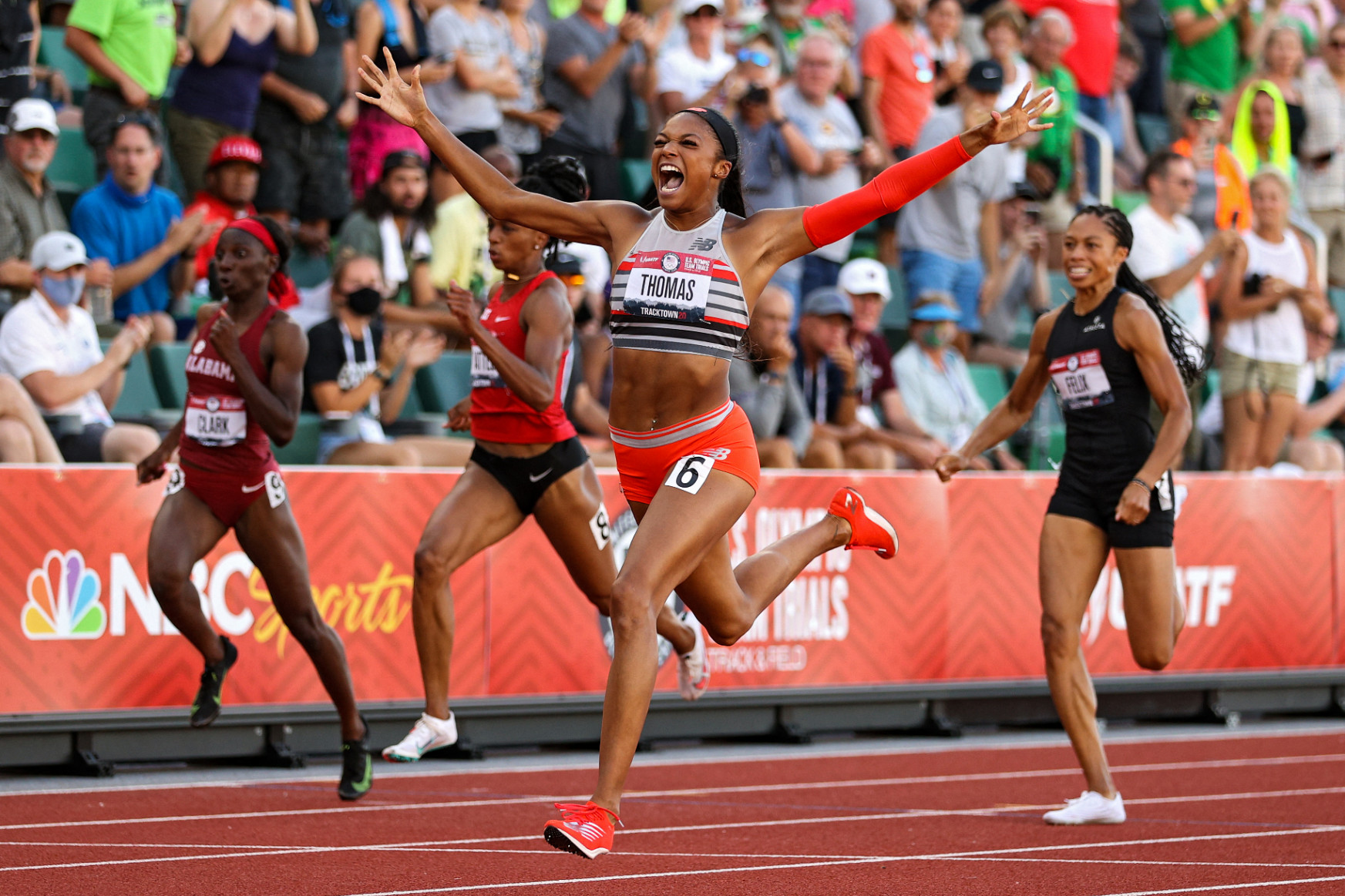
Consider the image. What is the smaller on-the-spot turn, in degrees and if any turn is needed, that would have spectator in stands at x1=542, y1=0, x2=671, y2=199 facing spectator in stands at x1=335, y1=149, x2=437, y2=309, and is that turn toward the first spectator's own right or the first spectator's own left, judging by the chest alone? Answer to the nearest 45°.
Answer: approximately 90° to the first spectator's own right

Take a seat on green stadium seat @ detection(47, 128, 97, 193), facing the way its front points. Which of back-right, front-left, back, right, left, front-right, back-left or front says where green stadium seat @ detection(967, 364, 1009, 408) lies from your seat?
left

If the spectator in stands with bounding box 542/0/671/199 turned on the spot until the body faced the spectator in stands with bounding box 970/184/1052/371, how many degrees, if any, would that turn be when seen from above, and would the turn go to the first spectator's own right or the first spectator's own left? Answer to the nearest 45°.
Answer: approximately 45° to the first spectator's own left

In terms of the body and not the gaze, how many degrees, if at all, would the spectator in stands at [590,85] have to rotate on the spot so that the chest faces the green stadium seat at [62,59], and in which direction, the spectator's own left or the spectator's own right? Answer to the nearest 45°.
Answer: approximately 135° to the spectator's own right

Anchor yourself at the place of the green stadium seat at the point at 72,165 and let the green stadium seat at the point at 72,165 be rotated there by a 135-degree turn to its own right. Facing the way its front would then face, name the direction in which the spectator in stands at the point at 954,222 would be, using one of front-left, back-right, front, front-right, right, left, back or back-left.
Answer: back-right

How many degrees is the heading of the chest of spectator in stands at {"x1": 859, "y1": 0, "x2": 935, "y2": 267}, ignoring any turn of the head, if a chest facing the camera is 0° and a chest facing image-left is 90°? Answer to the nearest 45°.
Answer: approximately 315°

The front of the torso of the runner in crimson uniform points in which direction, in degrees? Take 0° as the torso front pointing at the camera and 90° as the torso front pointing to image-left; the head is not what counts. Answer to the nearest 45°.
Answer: approximately 45°

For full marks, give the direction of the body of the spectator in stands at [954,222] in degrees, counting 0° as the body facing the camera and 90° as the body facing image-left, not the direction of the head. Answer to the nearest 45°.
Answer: approximately 315°

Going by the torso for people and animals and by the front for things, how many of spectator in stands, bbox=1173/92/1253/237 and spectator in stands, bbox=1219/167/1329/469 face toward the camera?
2

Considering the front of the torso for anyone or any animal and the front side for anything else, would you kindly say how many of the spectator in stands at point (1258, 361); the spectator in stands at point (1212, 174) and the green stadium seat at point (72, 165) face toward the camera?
3

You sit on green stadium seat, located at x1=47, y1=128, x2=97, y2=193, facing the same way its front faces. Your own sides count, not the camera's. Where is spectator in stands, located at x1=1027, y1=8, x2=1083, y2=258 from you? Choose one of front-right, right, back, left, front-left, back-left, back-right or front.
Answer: left

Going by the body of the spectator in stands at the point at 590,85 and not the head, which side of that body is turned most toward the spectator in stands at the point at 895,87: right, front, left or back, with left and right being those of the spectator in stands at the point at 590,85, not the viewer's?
left
